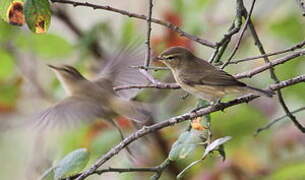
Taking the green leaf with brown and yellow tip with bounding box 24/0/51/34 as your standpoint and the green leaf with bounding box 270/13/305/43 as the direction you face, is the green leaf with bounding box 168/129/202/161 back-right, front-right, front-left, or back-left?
front-right

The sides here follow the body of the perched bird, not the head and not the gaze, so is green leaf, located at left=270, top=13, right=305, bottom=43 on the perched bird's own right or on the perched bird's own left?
on the perched bird's own right

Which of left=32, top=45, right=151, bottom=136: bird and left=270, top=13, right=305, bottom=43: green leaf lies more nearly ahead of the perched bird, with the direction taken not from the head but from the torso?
the bird

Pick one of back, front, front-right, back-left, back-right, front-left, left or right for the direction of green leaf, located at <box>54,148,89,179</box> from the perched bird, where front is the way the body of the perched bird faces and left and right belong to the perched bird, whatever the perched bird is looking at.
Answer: front-left

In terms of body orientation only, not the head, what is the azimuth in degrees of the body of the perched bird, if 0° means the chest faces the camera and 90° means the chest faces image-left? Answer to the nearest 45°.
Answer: approximately 90°

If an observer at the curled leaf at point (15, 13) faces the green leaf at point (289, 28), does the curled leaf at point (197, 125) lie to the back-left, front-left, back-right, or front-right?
front-right

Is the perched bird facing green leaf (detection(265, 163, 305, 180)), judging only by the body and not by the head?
no

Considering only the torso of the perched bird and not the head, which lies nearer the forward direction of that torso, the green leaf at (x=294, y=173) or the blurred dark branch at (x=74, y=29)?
the blurred dark branch
